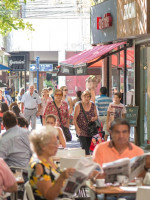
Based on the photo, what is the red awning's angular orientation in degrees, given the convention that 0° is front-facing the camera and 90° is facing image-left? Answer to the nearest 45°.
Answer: approximately 45°

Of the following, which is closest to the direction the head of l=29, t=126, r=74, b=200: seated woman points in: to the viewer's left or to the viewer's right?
to the viewer's right

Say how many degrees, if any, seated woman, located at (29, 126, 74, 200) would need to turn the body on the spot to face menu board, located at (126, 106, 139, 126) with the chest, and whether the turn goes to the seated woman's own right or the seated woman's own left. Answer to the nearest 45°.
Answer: approximately 90° to the seated woman's own left

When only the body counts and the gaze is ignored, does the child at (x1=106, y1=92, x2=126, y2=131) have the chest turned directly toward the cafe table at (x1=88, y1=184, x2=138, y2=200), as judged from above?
yes

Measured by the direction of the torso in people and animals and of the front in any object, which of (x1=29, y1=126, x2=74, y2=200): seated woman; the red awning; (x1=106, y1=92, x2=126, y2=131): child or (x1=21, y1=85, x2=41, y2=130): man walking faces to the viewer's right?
the seated woman

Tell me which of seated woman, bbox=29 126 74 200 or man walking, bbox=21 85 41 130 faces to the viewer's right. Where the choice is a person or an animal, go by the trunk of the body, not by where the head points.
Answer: the seated woman

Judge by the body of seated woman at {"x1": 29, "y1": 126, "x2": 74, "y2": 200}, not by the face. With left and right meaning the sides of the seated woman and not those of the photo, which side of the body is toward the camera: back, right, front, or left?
right

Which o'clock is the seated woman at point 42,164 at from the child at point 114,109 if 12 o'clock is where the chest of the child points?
The seated woman is roughly at 12 o'clock from the child.
